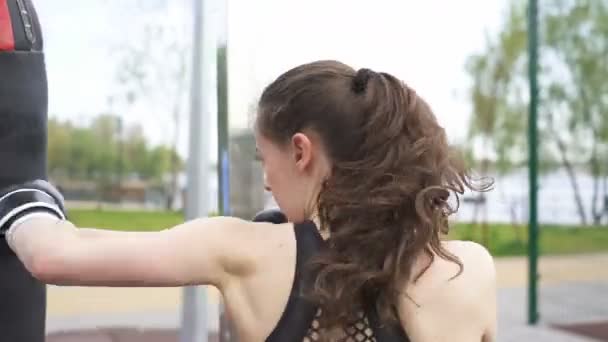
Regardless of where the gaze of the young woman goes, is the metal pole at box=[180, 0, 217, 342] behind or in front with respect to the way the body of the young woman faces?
in front

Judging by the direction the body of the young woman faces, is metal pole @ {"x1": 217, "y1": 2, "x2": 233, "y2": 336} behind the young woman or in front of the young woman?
in front

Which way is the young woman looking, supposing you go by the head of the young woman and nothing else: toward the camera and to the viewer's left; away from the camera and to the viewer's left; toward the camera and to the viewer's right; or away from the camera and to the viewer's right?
away from the camera and to the viewer's left

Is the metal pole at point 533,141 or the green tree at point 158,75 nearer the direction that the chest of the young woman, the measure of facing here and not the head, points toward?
the green tree

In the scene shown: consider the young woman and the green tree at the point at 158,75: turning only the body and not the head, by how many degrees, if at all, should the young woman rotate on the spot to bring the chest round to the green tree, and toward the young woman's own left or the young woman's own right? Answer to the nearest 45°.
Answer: approximately 45° to the young woman's own right

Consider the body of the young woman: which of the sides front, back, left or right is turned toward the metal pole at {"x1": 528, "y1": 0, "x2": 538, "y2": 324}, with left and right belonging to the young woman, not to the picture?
right

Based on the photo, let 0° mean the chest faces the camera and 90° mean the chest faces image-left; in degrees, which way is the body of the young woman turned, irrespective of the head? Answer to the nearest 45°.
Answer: approximately 135°
